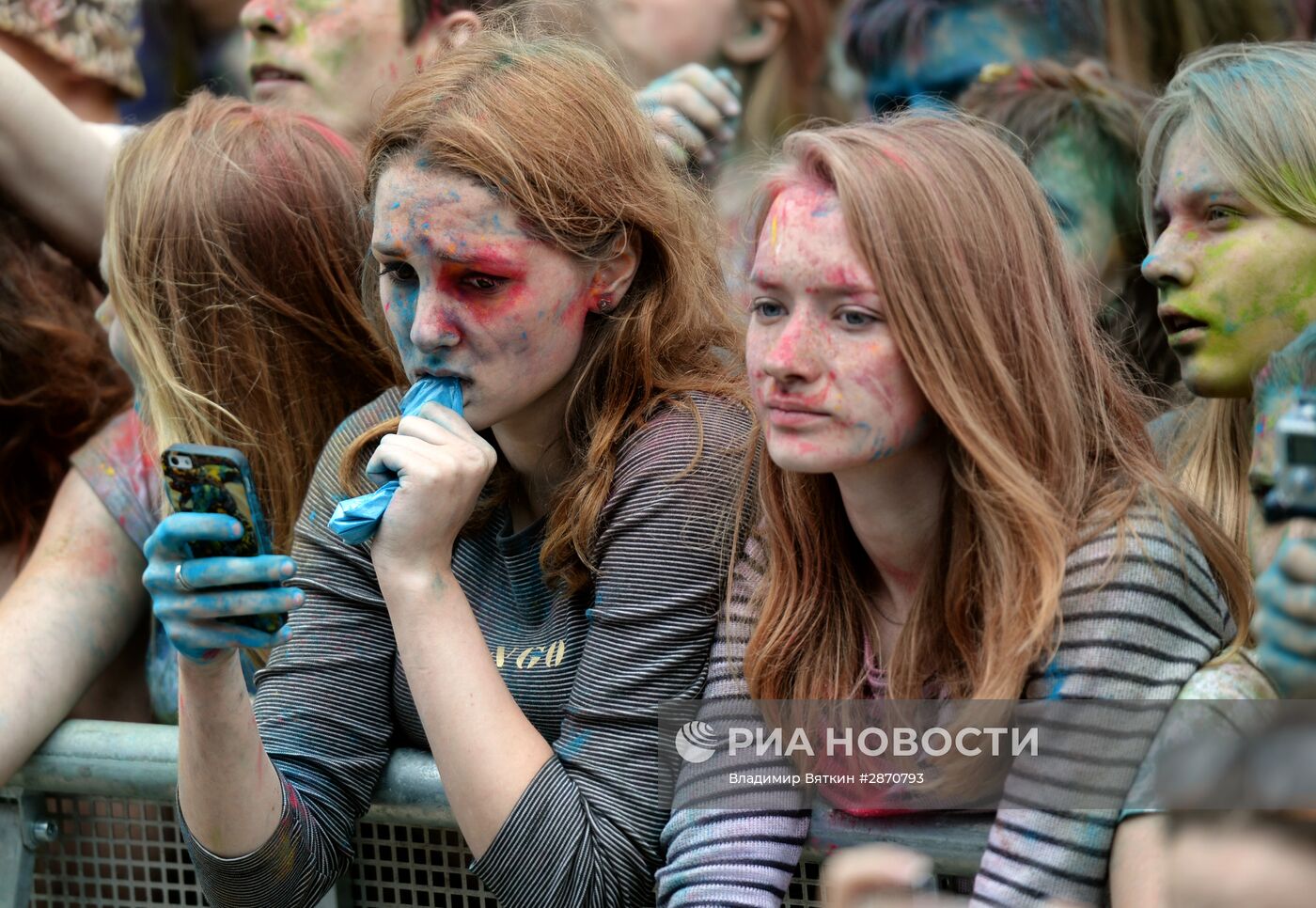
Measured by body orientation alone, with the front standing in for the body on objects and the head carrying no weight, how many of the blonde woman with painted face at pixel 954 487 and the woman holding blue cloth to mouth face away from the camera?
0

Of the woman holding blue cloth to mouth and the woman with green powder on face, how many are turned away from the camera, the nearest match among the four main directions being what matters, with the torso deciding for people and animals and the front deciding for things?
0

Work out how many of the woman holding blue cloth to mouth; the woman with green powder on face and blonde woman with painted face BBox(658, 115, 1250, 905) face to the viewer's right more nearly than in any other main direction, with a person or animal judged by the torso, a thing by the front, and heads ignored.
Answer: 0

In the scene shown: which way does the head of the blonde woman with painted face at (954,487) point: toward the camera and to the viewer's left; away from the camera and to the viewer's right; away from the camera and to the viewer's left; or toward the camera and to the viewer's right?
toward the camera and to the viewer's left

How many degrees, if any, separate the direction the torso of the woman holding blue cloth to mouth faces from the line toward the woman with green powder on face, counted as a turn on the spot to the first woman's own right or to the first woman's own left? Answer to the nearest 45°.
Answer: approximately 135° to the first woman's own left

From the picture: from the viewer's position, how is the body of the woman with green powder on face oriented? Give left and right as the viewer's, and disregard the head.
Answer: facing the viewer and to the left of the viewer

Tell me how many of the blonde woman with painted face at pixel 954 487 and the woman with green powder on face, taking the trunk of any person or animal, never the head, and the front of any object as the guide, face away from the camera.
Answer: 0

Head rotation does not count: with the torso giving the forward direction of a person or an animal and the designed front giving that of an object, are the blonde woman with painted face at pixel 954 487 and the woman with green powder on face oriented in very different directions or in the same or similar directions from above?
same or similar directions
